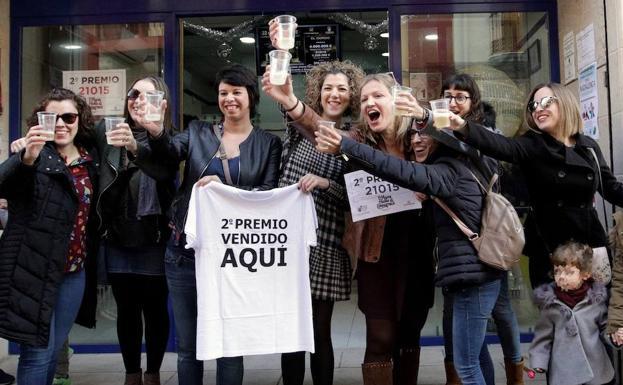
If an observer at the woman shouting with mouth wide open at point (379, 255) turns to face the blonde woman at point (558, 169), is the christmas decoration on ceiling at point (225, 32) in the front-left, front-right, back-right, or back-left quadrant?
back-left

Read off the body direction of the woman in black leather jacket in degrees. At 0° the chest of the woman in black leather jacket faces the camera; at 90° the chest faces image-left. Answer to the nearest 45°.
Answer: approximately 0°

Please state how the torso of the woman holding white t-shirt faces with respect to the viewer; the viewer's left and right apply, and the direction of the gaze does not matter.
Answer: facing the viewer

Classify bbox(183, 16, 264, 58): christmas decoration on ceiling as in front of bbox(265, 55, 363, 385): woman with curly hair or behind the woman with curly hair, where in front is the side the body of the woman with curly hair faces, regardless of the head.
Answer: behind

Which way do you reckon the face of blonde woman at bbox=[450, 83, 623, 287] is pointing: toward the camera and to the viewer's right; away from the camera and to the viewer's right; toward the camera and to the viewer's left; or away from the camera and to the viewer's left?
toward the camera and to the viewer's left

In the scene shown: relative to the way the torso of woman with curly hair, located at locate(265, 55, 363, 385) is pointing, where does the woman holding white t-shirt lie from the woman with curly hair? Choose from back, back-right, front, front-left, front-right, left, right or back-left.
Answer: right

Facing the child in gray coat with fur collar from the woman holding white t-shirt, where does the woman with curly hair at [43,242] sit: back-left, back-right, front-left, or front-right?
back-right

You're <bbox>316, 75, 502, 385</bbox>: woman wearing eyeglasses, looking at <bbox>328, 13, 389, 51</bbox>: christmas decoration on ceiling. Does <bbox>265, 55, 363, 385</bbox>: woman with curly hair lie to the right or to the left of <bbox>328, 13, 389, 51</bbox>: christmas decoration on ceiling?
left

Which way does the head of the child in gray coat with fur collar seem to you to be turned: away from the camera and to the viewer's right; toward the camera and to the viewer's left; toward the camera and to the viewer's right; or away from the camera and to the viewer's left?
toward the camera and to the viewer's left

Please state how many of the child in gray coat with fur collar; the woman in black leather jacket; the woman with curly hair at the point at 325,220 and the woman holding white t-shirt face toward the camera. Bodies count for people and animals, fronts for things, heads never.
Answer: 4

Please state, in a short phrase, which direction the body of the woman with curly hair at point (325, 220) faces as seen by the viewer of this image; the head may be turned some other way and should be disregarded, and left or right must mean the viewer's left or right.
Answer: facing the viewer

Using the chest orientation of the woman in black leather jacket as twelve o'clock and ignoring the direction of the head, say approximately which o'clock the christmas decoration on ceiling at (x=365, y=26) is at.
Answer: The christmas decoration on ceiling is roughly at 8 o'clock from the woman in black leather jacket.

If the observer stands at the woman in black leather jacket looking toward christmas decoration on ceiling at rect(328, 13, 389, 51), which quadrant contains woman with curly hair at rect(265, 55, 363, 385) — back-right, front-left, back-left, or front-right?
front-right

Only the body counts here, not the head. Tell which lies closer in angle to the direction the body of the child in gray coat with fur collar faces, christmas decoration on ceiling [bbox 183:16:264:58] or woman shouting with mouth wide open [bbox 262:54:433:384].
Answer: the woman shouting with mouth wide open

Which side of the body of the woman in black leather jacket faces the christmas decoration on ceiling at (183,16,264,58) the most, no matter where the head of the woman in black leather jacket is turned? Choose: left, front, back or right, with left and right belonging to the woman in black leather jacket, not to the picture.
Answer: back
